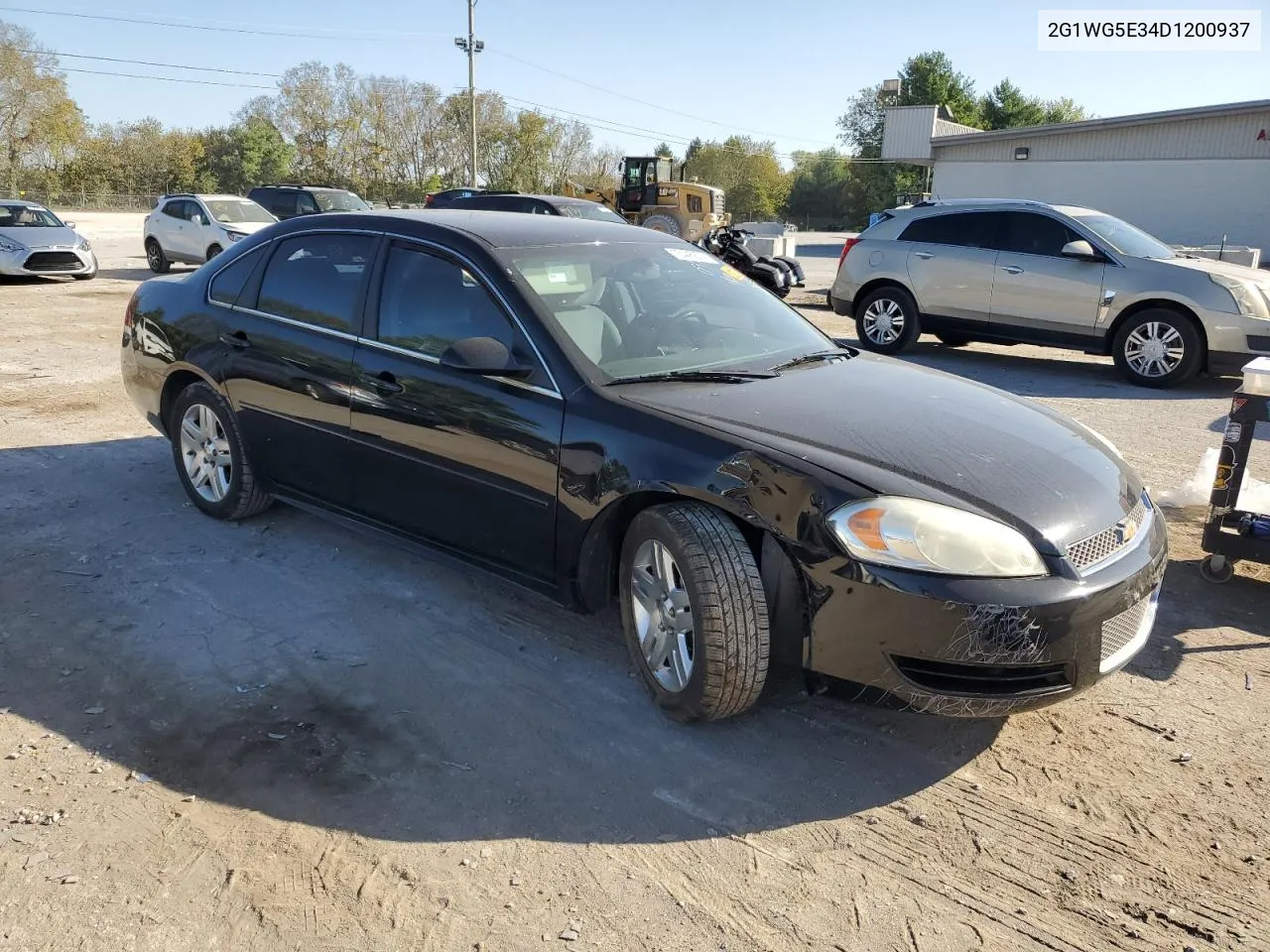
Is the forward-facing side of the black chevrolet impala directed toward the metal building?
no

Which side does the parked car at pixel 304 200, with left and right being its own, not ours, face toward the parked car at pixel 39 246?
right

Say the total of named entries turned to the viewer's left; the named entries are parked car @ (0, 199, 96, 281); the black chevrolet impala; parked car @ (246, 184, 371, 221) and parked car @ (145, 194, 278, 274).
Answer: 0

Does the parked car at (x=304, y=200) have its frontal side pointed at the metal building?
no

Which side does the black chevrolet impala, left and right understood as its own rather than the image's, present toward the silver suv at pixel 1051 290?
left

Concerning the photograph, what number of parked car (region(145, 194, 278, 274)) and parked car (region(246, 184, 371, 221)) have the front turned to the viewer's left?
0

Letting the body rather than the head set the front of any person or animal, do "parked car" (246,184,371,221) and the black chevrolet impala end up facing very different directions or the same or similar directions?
same or similar directions

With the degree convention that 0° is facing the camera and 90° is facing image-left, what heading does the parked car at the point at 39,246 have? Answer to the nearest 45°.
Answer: approximately 315°

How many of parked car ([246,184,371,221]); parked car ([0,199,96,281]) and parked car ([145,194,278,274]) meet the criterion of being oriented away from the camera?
0

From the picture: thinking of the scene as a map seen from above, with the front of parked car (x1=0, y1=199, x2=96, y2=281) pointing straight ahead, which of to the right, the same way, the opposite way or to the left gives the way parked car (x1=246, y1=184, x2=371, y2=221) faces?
the same way

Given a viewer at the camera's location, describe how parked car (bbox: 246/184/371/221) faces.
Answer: facing the viewer and to the right of the viewer

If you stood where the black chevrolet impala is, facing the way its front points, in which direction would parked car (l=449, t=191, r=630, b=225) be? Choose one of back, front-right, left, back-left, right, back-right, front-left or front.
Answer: back-left

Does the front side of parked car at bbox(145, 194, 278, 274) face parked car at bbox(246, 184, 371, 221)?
no

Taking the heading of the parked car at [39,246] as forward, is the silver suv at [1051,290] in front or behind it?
in front

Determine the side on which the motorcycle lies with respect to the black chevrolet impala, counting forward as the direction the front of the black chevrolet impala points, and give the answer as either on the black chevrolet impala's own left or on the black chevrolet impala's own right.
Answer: on the black chevrolet impala's own left
